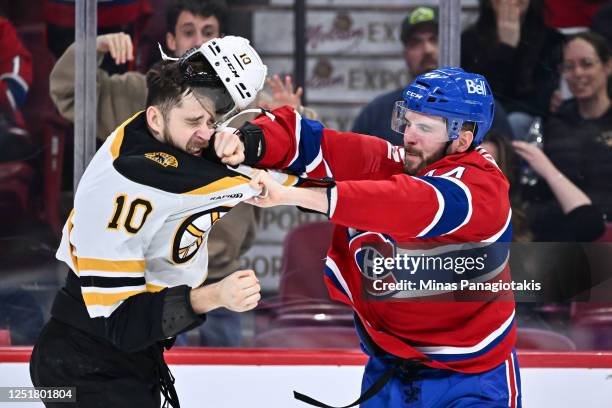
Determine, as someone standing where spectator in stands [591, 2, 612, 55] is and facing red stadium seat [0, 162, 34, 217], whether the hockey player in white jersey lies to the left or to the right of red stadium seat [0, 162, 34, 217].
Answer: left

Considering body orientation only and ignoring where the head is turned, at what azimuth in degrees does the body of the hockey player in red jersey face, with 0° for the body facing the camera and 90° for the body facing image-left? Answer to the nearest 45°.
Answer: approximately 45°

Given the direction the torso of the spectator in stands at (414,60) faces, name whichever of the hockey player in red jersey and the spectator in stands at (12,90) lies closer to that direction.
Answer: the hockey player in red jersey

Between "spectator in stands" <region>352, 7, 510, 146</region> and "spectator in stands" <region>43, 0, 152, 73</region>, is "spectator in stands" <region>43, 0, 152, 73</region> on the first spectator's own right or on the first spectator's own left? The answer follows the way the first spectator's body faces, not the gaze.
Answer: on the first spectator's own right

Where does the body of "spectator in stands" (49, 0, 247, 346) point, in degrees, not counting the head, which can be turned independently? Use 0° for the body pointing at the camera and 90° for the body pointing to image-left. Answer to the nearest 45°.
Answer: approximately 0°

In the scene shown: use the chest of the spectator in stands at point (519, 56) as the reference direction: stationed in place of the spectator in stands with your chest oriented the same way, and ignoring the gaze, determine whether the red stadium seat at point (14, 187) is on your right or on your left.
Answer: on your right

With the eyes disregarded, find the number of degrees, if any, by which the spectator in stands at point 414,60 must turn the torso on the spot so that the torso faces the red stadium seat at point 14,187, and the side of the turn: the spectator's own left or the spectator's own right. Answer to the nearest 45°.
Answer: approximately 90° to the spectator's own right

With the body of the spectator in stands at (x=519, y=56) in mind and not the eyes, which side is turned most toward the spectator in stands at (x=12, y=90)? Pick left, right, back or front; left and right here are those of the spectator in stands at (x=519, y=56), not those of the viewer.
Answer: right

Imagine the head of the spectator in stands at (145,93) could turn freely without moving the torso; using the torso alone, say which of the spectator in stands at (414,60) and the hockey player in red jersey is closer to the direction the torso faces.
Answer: the hockey player in red jersey

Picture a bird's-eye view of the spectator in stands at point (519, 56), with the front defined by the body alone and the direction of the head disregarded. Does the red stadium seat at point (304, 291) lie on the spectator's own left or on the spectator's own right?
on the spectator's own right

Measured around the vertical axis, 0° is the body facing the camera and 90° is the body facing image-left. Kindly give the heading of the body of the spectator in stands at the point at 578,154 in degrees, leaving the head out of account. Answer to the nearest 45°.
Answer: approximately 45°
